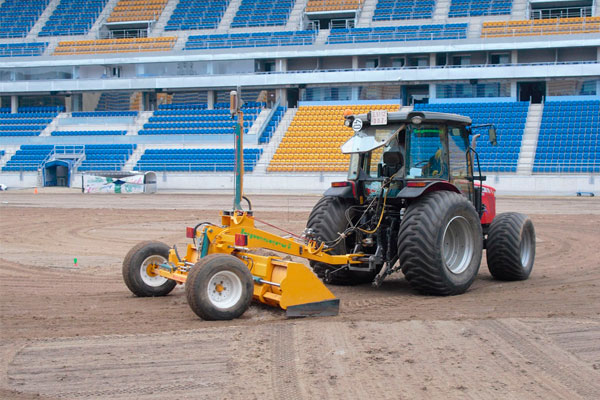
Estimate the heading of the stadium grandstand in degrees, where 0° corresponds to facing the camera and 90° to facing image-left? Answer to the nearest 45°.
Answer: approximately 0°

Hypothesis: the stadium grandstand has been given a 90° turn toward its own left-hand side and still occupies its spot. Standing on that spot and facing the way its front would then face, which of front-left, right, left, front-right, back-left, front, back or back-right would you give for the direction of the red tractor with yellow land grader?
right

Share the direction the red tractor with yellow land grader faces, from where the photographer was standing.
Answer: facing away from the viewer and to the right of the viewer
